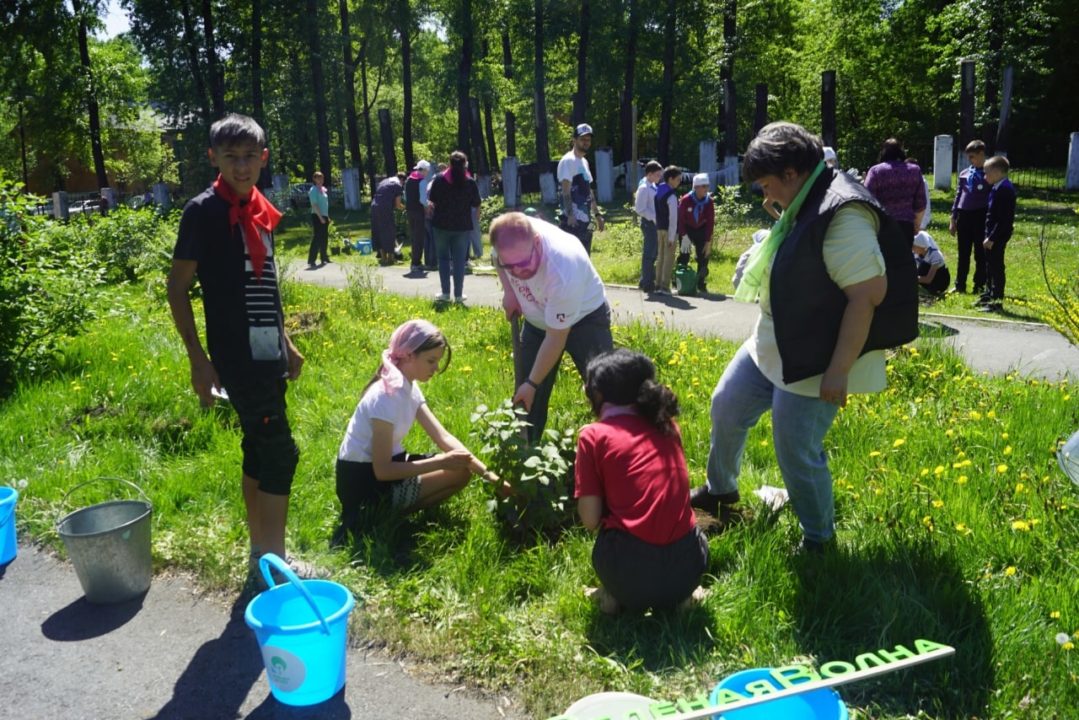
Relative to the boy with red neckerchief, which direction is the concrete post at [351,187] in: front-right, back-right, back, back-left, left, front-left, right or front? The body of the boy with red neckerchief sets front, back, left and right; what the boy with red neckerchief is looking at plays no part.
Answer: back-left

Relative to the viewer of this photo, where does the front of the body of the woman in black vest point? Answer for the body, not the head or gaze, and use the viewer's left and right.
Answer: facing to the left of the viewer

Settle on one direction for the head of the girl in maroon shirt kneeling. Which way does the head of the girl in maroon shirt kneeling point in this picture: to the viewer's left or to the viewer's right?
to the viewer's left

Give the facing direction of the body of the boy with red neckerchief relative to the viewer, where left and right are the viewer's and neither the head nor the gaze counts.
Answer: facing the viewer and to the right of the viewer

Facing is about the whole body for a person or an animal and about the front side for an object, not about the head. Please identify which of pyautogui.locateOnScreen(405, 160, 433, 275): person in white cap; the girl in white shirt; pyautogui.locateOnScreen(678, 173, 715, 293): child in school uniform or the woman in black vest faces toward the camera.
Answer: the child in school uniform

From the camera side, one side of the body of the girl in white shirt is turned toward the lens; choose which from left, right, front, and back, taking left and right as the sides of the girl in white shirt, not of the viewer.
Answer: right

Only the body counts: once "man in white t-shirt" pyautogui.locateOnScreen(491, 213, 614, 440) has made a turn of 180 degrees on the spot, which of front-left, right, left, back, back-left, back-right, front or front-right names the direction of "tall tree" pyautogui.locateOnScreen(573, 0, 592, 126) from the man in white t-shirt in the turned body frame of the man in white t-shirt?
front-left

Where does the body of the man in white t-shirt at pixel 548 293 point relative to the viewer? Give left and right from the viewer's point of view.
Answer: facing the viewer and to the left of the viewer

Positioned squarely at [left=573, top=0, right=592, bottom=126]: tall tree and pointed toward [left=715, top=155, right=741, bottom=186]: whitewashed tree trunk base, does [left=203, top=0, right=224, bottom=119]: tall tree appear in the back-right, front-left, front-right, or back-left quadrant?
back-right

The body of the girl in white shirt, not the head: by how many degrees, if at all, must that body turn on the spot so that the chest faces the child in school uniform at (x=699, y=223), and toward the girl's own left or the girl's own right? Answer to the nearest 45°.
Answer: approximately 45° to the girl's own left
